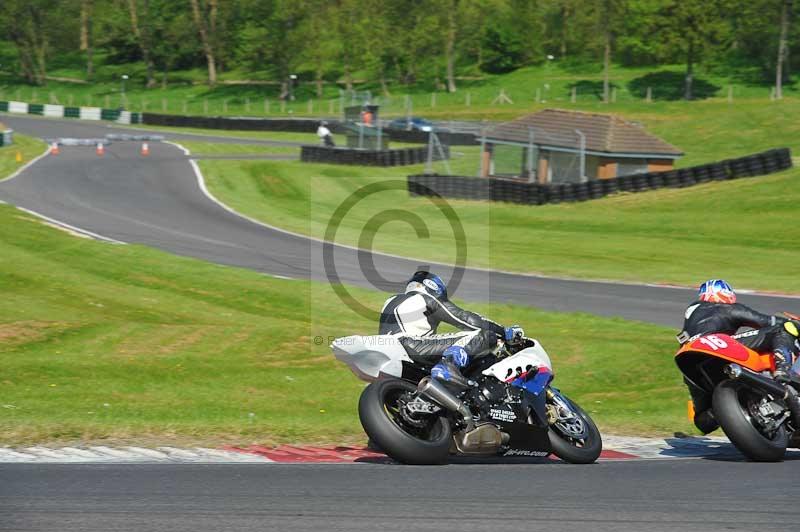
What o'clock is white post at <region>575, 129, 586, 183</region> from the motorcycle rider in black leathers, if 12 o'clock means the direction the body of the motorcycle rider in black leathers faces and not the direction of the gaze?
The white post is roughly at 10 o'clock from the motorcycle rider in black leathers.

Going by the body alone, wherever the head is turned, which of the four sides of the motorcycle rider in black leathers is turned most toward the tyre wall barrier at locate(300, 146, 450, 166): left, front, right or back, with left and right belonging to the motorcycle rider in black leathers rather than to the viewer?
left

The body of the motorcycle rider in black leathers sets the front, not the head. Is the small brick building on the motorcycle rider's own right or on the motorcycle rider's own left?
on the motorcycle rider's own left

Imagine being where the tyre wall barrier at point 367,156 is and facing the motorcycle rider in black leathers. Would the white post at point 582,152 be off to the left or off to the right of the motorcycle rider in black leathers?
left

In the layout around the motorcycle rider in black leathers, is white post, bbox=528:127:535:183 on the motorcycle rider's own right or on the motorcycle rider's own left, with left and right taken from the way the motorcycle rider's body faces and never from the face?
on the motorcycle rider's own left

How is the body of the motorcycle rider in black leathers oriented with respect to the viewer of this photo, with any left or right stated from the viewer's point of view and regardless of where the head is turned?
facing away from the viewer and to the right of the viewer

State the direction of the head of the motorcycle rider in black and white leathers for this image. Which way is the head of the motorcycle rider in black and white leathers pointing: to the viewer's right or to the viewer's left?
to the viewer's right

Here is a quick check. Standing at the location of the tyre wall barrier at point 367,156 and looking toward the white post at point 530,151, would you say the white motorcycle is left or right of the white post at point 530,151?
right

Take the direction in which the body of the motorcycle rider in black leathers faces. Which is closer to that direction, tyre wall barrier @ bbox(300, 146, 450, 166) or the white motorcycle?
the tyre wall barrier
